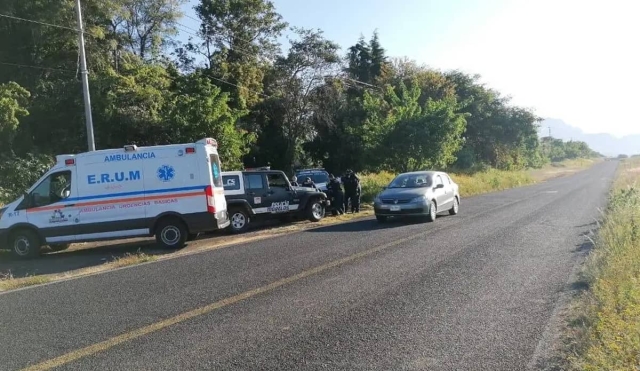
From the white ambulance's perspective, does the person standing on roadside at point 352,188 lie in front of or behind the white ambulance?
behind

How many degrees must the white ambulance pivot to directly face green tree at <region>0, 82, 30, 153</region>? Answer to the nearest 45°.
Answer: approximately 90° to its right

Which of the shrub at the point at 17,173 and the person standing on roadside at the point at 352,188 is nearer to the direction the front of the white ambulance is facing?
the shrub

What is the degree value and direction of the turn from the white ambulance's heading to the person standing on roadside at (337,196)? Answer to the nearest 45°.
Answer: approximately 135° to its right

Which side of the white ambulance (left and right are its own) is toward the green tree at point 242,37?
right

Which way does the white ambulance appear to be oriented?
to the viewer's left

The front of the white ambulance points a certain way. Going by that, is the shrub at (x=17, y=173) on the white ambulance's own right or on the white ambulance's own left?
on the white ambulance's own right

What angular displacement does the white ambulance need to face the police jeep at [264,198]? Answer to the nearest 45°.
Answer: approximately 135° to its right

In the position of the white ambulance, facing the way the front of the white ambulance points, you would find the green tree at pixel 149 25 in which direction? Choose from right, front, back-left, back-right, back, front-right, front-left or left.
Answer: right
